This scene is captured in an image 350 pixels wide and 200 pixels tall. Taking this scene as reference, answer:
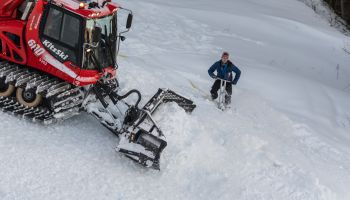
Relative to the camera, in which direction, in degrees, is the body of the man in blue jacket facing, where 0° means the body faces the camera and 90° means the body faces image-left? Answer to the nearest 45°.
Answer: approximately 0°

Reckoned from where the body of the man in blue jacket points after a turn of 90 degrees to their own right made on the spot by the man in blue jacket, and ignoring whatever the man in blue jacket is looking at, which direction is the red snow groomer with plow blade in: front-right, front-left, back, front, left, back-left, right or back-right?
front-left

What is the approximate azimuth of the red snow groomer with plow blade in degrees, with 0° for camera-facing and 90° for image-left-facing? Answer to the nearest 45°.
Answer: approximately 315°
